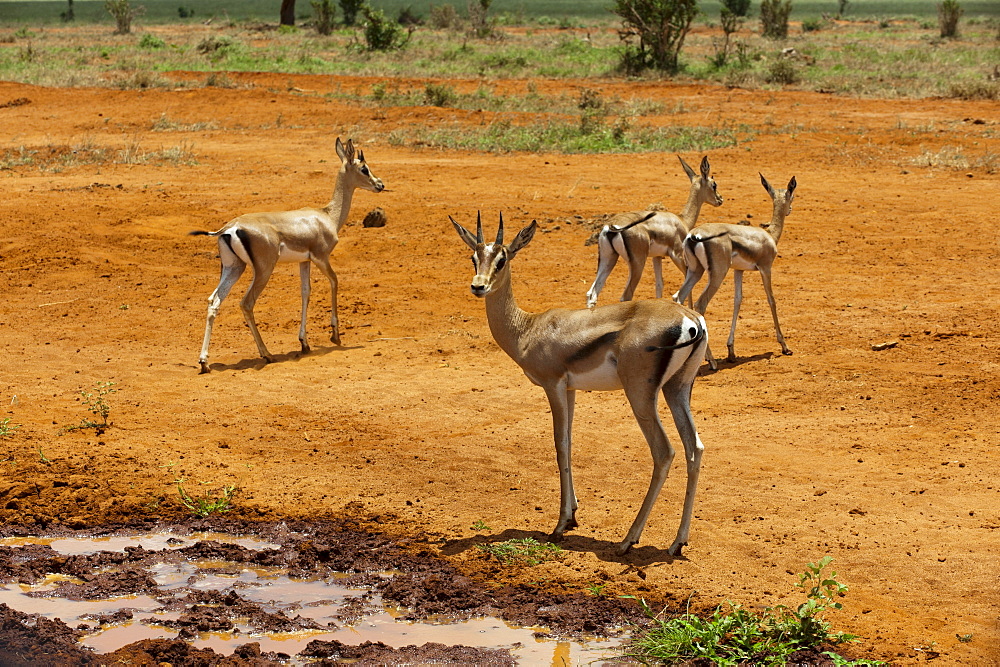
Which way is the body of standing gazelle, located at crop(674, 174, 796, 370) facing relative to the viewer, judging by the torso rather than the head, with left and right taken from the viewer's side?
facing away from the viewer and to the right of the viewer

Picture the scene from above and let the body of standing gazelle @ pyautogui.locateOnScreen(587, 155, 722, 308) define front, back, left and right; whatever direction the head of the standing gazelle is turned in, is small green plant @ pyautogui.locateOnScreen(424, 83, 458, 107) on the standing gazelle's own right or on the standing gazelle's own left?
on the standing gazelle's own left

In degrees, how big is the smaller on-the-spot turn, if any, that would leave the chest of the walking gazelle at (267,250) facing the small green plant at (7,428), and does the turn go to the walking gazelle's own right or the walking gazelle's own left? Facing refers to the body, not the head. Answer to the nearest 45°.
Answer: approximately 180°

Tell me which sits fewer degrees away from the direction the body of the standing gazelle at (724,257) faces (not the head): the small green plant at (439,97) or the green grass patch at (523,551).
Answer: the small green plant

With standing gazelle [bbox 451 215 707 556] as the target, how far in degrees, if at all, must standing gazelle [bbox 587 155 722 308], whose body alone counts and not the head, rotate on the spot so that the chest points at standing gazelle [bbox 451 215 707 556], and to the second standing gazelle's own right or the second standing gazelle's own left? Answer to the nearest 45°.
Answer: approximately 135° to the second standing gazelle's own right

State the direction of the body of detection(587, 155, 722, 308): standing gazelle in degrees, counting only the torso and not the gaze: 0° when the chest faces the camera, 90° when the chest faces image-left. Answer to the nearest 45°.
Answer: approximately 225°

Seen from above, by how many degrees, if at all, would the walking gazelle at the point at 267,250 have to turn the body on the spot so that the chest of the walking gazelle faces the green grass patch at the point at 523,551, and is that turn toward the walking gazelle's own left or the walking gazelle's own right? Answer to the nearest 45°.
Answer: approximately 135° to the walking gazelle's own right

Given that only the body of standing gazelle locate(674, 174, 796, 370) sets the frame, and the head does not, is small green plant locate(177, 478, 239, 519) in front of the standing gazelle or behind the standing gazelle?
behind

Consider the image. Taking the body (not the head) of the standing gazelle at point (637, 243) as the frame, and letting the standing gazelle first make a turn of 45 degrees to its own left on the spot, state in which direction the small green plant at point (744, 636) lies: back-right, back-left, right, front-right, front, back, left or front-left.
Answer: back

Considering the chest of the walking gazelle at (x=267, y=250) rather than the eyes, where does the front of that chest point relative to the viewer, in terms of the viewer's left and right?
facing away from the viewer and to the right of the viewer
